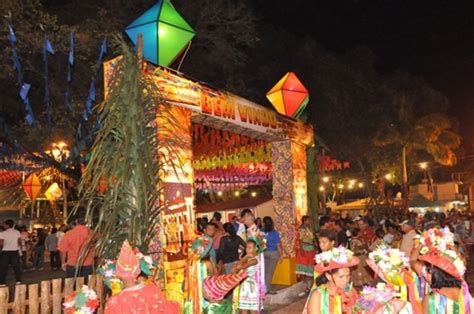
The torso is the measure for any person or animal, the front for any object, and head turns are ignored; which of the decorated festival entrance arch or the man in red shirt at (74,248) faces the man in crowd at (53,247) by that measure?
the man in red shirt

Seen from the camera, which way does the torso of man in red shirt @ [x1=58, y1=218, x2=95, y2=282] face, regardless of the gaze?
away from the camera

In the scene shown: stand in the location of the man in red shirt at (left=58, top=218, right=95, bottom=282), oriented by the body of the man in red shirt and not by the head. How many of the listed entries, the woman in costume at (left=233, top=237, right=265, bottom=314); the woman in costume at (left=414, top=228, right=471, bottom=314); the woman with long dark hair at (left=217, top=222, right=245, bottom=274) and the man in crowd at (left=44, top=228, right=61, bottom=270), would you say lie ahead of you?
1

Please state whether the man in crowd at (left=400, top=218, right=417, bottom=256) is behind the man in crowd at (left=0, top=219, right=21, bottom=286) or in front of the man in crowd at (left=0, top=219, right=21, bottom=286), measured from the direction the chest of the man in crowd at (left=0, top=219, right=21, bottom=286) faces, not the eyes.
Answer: behind

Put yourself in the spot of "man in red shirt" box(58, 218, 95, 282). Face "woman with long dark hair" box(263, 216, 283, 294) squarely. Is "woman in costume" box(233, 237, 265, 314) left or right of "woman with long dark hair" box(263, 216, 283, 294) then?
right

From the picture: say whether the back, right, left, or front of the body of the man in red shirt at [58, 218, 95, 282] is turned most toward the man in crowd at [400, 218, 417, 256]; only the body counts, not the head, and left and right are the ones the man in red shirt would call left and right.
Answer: right

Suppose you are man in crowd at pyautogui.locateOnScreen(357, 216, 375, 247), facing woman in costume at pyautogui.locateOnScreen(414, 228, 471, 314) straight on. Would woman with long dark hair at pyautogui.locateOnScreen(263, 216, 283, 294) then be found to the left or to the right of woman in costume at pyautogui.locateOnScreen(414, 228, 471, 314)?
right
